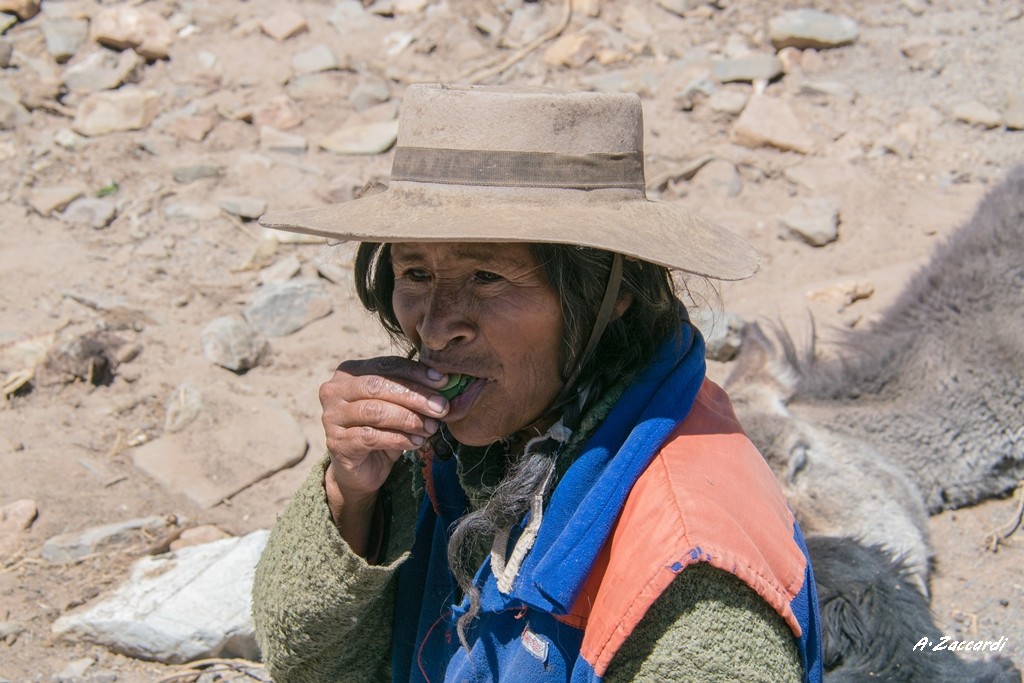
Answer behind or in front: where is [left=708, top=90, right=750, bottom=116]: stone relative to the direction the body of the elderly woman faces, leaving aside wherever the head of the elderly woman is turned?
behind

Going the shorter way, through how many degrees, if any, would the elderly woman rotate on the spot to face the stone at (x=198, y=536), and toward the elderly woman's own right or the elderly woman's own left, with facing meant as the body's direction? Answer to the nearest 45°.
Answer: approximately 90° to the elderly woman's own right

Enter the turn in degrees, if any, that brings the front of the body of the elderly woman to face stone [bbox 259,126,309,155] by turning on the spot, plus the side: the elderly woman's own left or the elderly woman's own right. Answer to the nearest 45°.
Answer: approximately 135° to the elderly woman's own right

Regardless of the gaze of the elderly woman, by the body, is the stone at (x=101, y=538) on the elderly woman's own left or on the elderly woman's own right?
on the elderly woman's own right

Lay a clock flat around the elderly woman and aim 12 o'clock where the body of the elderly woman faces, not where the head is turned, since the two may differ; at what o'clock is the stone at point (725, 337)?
The stone is roughly at 5 o'clock from the elderly woman.

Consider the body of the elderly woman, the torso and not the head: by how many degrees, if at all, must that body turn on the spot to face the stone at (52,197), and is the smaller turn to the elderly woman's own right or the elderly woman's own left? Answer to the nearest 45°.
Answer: approximately 90° to the elderly woman's own right

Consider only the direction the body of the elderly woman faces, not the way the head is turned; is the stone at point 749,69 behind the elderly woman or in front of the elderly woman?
behind

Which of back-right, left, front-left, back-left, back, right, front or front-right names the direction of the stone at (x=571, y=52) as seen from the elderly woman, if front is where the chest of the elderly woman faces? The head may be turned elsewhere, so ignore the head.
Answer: back-right

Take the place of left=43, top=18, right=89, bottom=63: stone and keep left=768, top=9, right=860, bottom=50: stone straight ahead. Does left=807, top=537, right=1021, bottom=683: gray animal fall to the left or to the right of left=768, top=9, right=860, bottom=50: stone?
right

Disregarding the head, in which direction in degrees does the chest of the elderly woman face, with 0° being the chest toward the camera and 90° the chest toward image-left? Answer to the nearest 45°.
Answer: approximately 45°

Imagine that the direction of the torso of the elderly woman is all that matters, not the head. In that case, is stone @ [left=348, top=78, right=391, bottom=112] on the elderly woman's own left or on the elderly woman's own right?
on the elderly woman's own right
